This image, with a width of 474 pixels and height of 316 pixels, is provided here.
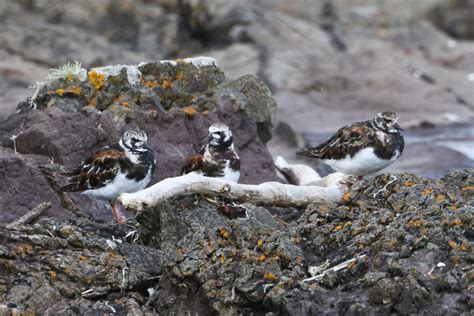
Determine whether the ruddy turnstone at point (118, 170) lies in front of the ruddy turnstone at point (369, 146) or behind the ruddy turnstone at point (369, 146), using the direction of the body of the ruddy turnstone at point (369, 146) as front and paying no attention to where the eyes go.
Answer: behind

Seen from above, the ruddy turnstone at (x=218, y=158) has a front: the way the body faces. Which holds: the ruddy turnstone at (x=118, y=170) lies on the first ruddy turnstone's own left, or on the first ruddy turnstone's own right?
on the first ruddy turnstone's own right

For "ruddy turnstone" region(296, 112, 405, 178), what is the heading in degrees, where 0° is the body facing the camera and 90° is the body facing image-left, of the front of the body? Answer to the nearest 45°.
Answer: approximately 270°

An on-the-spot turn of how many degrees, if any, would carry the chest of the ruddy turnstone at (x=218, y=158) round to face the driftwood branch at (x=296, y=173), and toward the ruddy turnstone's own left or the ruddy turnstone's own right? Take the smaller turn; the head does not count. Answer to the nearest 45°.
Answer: approximately 90° to the ruddy turnstone's own left

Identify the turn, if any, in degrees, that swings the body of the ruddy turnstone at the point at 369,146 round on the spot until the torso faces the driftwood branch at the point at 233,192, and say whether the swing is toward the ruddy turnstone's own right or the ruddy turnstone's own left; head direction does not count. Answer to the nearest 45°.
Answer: approximately 135° to the ruddy turnstone's own right

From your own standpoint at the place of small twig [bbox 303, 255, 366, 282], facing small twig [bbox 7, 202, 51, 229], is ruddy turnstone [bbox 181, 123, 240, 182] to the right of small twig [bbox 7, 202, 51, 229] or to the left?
right

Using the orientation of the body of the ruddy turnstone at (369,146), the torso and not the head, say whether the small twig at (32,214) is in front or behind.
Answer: behind

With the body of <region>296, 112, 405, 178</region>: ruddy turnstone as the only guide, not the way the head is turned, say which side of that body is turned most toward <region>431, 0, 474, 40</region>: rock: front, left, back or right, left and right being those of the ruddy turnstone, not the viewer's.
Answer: left

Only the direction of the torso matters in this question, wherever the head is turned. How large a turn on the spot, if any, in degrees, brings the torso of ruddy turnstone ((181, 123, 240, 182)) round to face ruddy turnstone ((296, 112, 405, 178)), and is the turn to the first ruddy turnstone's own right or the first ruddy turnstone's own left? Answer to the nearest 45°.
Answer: approximately 45° to the first ruddy turnstone's own left

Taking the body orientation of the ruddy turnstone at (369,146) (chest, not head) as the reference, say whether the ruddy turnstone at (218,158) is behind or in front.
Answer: behind

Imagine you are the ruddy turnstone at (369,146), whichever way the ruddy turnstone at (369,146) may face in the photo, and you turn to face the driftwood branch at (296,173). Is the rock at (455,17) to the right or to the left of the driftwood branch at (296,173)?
right
